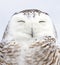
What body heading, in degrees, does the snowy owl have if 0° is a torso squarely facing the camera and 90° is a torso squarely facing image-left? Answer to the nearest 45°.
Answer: approximately 0°
